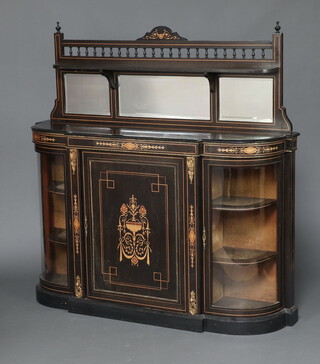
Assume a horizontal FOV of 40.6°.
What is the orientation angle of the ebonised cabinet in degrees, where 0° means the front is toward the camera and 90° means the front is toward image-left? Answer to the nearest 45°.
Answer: approximately 45°
